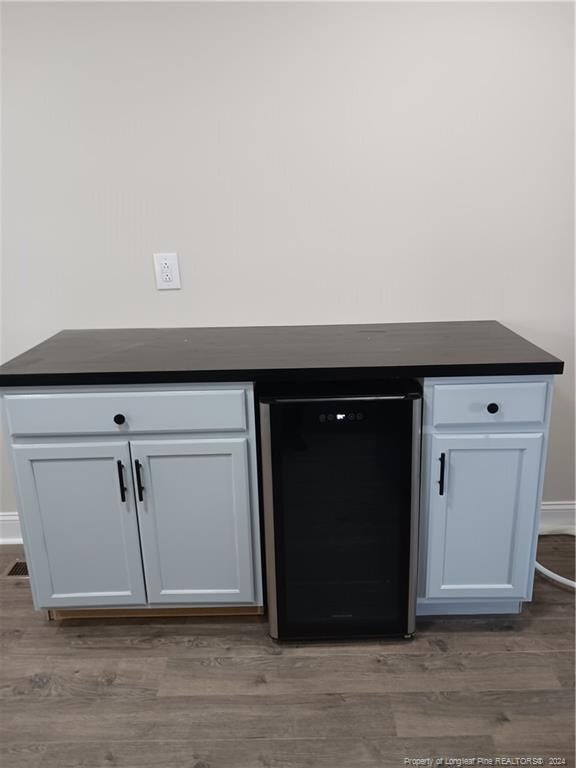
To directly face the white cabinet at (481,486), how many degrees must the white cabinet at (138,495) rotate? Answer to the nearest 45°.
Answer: approximately 90° to its left

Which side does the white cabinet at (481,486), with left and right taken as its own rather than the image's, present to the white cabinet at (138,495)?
right

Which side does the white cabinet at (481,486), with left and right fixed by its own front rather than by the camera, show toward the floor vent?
right

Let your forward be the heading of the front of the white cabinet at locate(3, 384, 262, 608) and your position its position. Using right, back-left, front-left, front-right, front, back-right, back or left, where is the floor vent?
back-right

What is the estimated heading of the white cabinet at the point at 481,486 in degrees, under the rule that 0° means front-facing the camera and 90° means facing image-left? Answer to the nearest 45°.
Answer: approximately 0°

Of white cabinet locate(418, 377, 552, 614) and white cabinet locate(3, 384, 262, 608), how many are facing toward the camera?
2

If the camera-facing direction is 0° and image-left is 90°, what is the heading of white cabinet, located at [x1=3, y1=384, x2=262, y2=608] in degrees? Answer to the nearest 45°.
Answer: approximately 0°
